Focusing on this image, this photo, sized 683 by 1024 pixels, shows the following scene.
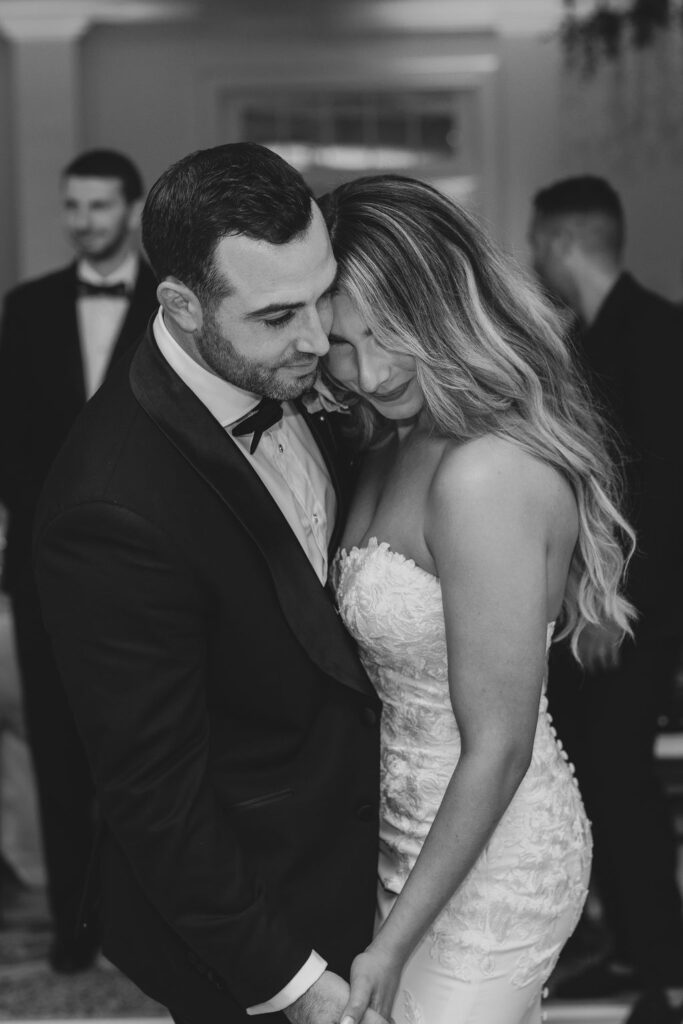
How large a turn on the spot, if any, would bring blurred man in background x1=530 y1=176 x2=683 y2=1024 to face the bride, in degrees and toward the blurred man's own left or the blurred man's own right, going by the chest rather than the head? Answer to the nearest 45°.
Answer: approximately 90° to the blurred man's own left

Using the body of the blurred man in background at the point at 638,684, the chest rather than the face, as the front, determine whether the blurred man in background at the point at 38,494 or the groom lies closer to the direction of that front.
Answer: the blurred man in background

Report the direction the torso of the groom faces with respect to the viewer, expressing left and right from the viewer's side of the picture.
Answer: facing the viewer and to the right of the viewer

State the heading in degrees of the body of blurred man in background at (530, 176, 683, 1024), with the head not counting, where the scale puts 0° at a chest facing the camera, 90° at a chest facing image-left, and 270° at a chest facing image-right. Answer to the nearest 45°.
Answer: approximately 90°

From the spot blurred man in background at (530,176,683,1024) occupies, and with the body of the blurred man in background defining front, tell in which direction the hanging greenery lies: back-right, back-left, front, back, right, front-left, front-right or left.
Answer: right

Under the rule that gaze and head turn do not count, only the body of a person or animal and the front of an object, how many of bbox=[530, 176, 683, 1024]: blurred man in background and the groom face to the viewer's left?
1

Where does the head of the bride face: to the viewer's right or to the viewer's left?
to the viewer's left

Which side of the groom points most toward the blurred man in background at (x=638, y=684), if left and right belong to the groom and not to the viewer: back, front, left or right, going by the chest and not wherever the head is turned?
left

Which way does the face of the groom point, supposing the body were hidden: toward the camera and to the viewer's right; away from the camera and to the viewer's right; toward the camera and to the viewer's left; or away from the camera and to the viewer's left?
toward the camera and to the viewer's right

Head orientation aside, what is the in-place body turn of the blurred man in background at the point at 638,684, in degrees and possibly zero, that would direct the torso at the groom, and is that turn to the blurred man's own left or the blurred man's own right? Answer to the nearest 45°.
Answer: approximately 90° to the blurred man's own left

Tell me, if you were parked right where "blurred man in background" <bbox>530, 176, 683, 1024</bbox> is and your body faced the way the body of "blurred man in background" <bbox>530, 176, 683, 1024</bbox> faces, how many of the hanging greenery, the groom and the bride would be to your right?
1

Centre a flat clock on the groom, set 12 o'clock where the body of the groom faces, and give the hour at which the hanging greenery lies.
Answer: The hanging greenery is roughly at 8 o'clock from the groom.

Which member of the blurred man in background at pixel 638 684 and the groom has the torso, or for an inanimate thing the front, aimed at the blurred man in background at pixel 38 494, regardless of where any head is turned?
the blurred man in background at pixel 638 684
